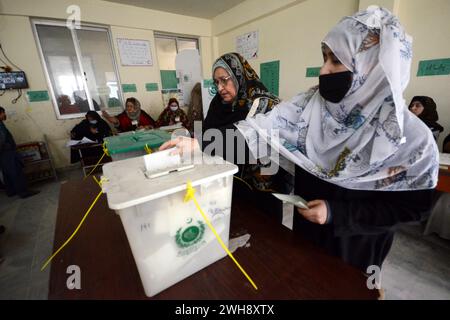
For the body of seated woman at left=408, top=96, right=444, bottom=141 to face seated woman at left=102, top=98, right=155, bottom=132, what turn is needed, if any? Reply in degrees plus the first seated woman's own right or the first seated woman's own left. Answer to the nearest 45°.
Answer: approximately 45° to the first seated woman's own right

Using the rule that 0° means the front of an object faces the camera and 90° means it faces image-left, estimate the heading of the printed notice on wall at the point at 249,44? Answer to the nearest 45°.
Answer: approximately 45°

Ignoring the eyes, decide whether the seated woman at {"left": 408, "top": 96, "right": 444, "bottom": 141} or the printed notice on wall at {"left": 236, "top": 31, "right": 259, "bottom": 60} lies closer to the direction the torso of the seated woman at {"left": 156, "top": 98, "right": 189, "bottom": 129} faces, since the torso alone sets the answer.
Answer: the seated woman

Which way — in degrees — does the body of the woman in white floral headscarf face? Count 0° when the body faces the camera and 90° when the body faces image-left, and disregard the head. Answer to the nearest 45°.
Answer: approximately 45°

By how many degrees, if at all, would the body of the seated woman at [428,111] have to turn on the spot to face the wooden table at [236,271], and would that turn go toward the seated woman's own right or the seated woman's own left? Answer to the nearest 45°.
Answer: approximately 45° to the seated woman's own left

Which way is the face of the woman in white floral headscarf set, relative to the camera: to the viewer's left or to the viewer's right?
to the viewer's left
